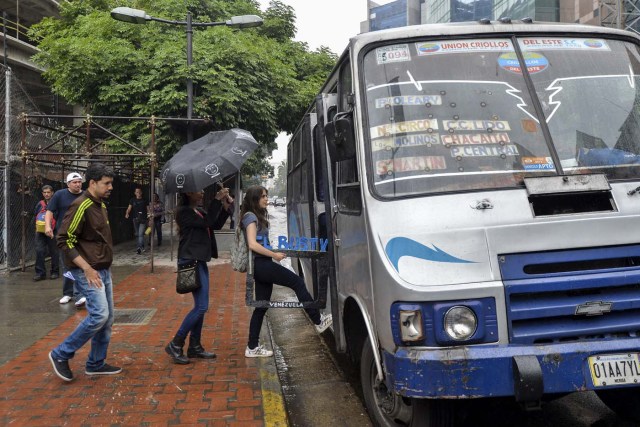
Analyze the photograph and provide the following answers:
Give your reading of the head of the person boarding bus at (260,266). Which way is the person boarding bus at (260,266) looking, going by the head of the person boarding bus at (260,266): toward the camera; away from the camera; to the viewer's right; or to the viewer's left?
to the viewer's right

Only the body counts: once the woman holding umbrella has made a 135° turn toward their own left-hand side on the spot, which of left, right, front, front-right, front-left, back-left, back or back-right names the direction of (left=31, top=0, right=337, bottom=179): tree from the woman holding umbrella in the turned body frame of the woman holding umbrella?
front-right

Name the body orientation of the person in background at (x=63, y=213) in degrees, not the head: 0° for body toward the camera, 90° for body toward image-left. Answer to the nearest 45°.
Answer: approximately 315°

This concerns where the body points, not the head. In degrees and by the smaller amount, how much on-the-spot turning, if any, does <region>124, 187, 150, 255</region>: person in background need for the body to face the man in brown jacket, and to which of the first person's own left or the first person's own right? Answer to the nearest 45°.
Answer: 0° — they already face them

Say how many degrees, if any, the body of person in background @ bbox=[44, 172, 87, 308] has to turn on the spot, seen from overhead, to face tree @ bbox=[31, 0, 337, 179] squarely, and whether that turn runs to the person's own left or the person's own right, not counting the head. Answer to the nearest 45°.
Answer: approximately 135° to the person's own left

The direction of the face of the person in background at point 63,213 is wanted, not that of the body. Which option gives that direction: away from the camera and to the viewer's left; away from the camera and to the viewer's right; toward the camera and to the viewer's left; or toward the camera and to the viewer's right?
toward the camera and to the viewer's right

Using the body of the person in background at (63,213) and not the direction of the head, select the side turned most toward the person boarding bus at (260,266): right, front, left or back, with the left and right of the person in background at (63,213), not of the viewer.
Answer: front

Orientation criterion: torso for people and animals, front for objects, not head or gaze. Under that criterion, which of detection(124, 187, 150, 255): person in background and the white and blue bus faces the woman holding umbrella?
the person in background

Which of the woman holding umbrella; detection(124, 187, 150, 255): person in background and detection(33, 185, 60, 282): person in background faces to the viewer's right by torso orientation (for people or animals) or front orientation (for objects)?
the woman holding umbrella

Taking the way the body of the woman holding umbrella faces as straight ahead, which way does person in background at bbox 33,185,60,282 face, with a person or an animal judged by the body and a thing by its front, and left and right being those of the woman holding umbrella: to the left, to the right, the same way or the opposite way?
to the right

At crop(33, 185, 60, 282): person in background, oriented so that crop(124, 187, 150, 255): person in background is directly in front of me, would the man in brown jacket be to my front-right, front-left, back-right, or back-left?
back-right
